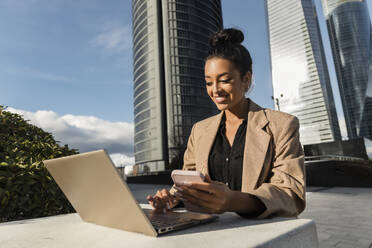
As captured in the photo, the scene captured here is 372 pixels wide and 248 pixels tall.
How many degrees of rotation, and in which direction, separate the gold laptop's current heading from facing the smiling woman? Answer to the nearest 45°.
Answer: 0° — it already faces them

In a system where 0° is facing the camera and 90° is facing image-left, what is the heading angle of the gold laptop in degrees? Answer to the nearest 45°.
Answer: approximately 225°

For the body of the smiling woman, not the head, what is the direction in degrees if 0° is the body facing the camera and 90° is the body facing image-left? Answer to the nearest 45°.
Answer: approximately 45°

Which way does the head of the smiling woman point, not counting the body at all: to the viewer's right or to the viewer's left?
to the viewer's left

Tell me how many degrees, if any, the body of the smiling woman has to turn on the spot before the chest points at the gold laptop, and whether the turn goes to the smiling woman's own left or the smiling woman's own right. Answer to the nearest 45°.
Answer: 0° — they already face it

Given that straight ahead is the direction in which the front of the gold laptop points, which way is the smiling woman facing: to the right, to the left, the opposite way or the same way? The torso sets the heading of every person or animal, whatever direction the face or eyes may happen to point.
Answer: the opposite way

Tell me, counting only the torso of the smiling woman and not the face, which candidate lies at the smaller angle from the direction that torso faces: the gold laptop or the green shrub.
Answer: the gold laptop

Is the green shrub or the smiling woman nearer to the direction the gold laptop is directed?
the smiling woman
